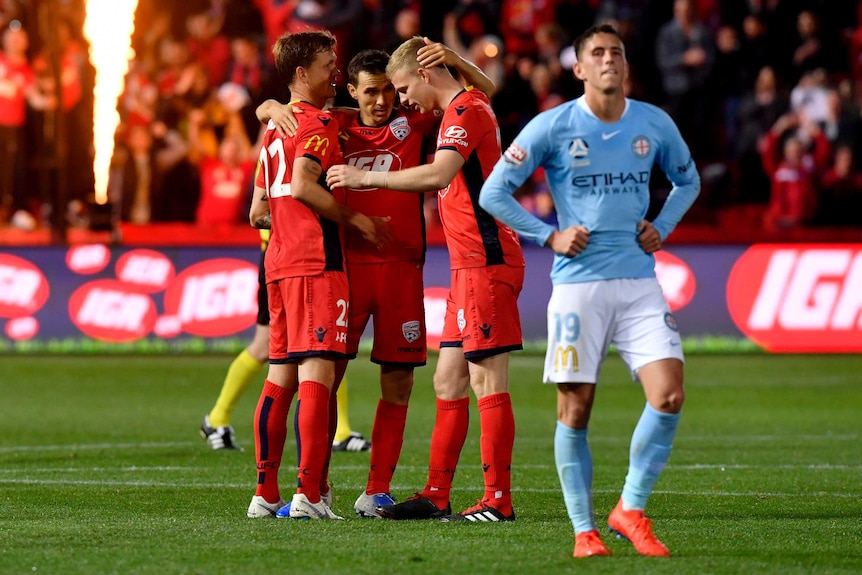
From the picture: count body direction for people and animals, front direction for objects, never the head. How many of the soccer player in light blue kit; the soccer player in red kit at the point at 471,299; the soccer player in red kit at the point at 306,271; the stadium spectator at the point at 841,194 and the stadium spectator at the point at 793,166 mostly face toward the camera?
3

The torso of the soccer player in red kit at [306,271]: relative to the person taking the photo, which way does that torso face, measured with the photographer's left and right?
facing away from the viewer and to the right of the viewer

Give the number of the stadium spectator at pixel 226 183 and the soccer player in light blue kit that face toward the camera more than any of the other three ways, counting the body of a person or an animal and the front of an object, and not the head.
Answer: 2

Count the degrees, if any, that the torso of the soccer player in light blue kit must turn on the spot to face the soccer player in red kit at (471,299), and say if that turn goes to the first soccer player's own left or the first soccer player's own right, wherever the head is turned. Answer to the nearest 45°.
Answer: approximately 135° to the first soccer player's own right

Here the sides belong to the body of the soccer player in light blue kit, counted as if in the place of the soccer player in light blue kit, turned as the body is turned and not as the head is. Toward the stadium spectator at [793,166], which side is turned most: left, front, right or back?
back

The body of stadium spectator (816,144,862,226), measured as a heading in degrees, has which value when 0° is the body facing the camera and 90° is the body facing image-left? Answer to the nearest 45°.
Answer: approximately 0°

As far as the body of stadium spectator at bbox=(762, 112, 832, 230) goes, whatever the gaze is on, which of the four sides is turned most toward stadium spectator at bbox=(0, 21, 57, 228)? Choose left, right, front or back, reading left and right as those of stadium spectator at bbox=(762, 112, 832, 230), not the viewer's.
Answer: right

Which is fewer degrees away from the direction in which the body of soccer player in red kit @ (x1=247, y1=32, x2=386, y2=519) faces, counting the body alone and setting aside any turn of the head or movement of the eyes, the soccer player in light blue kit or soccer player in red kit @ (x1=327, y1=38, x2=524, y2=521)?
the soccer player in red kit

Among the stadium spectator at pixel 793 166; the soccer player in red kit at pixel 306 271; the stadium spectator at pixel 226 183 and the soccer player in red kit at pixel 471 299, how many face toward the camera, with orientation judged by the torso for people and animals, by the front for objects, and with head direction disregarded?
2
